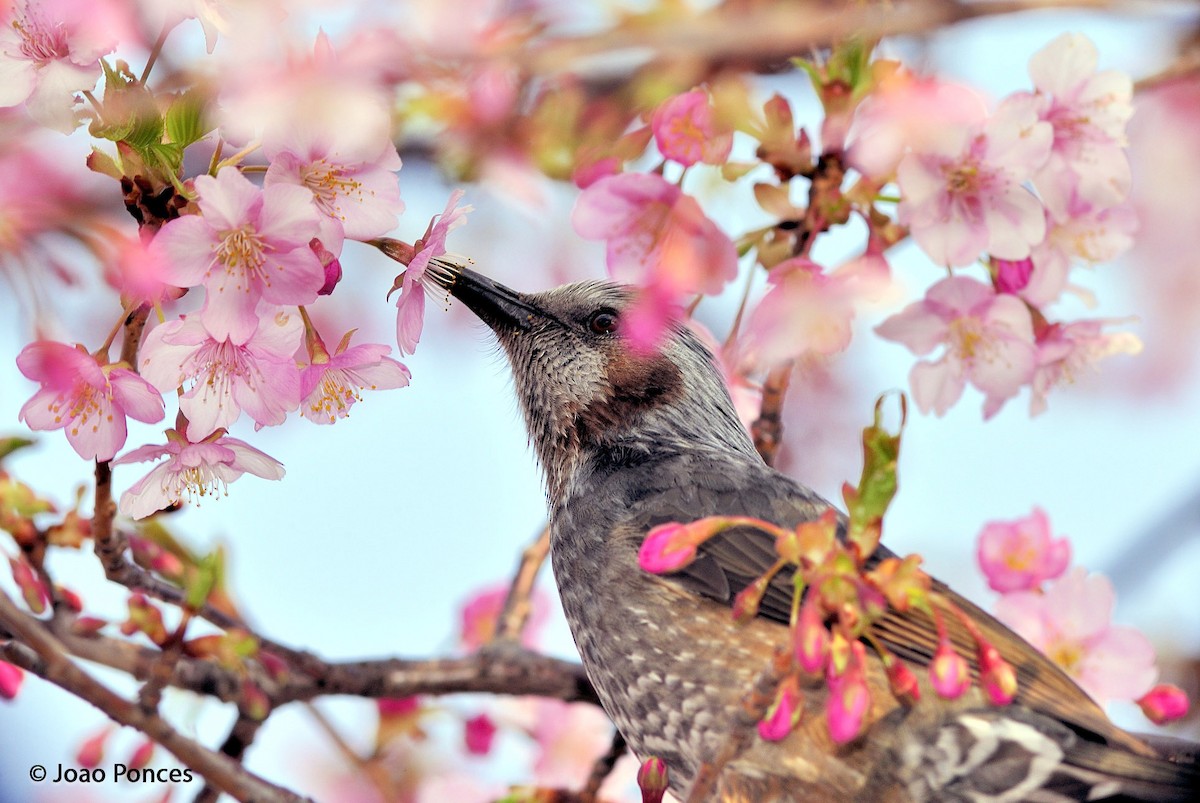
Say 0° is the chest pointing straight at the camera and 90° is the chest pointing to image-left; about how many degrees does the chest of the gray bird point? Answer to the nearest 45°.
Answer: approximately 90°

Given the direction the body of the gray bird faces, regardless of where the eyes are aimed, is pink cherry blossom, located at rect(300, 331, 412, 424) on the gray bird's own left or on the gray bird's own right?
on the gray bird's own left

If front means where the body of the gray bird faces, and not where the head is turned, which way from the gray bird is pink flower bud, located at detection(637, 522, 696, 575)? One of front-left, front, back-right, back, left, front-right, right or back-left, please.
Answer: left

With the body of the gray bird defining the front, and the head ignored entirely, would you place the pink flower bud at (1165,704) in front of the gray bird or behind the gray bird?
behind

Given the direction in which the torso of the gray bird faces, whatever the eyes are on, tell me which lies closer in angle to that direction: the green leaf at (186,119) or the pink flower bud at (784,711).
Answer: the green leaf

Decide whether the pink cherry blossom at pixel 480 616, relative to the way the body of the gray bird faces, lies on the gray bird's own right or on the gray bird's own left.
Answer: on the gray bird's own right

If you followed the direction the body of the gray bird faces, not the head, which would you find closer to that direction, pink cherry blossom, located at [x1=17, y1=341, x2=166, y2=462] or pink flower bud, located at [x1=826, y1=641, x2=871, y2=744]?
the pink cherry blossom

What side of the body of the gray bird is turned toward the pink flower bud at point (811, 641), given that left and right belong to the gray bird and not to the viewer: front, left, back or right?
left

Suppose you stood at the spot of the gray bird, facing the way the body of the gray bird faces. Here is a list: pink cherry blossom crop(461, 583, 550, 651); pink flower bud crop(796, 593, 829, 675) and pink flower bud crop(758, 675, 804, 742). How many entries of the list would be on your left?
2

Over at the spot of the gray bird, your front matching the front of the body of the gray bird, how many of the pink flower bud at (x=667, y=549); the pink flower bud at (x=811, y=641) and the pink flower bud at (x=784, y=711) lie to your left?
3

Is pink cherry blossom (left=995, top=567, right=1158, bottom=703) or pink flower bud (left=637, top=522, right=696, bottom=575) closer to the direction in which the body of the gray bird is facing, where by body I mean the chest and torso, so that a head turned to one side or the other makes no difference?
the pink flower bud
